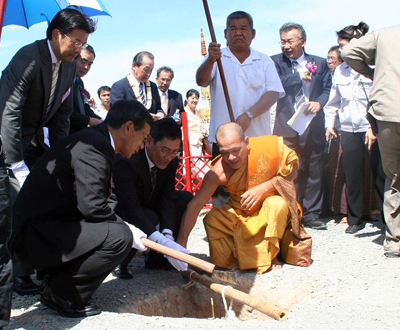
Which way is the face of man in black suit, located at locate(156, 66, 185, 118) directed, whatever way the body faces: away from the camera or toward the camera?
toward the camera

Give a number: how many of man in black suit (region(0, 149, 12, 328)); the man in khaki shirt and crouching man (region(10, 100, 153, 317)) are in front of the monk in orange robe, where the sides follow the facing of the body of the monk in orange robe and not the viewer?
2

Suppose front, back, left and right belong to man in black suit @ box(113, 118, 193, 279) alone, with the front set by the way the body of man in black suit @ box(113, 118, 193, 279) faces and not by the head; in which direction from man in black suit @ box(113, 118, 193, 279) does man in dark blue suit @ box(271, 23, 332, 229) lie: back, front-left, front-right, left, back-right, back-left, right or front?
left

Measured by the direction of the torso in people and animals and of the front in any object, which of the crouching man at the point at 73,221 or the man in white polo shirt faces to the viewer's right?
the crouching man

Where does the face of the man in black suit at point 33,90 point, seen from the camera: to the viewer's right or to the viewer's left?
to the viewer's right

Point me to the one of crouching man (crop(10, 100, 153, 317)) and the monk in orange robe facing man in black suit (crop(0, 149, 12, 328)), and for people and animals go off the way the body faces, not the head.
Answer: the monk in orange robe

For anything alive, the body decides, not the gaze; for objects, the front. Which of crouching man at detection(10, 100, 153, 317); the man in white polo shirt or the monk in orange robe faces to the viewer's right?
the crouching man

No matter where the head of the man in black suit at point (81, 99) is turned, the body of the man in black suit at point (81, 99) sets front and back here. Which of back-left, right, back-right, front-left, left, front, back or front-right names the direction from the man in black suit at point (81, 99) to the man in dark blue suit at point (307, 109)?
front-left

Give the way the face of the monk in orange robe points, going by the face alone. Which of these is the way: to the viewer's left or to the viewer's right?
to the viewer's left

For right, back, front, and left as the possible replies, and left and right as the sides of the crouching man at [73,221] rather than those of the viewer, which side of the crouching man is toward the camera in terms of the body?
right

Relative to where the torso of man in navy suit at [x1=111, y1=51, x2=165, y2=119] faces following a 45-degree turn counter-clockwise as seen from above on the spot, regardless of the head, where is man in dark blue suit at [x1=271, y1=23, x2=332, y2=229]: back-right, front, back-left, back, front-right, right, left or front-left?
front

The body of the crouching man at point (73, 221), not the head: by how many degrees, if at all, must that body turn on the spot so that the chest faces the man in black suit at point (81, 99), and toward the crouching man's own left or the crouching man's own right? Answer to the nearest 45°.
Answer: approximately 90° to the crouching man's own left

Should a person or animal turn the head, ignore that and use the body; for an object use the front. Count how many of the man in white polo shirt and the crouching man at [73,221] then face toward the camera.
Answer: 1

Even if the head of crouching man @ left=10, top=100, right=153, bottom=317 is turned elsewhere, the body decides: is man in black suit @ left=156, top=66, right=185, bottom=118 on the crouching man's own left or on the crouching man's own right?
on the crouching man's own left

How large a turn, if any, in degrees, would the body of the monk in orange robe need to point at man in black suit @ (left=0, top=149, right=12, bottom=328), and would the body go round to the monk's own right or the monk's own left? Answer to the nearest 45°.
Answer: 0° — they already face them

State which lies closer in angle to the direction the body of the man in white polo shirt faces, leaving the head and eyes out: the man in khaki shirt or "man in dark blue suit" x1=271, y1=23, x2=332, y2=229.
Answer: the man in khaki shirt

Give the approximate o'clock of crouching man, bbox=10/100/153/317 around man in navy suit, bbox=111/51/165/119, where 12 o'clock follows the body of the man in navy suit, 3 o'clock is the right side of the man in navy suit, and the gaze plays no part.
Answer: The crouching man is roughly at 2 o'clock from the man in navy suit.

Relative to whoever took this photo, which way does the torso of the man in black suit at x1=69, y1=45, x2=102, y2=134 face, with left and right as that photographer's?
facing the viewer and to the right of the viewer

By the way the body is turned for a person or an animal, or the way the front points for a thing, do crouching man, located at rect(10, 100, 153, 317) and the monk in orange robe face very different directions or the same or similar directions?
very different directions

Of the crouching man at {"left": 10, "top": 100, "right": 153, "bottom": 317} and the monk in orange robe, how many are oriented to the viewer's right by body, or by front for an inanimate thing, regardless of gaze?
1
